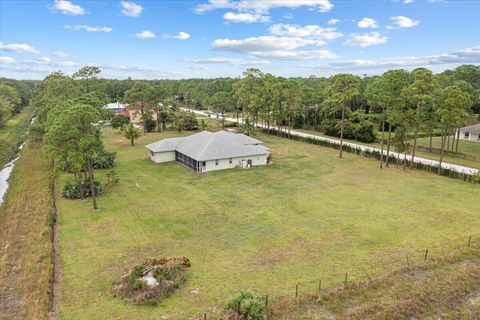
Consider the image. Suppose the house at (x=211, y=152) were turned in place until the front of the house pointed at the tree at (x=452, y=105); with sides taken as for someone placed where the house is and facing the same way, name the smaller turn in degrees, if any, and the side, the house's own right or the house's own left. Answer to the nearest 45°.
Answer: approximately 45° to the house's own right

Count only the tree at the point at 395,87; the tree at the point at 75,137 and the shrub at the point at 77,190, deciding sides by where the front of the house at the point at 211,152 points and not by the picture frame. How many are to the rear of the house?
2

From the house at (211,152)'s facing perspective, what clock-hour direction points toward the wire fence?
The wire fence is roughly at 4 o'clock from the house.

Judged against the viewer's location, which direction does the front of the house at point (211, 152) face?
facing away from the viewer and to the right of the viewer

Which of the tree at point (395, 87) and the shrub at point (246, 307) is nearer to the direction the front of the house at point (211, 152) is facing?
the tree

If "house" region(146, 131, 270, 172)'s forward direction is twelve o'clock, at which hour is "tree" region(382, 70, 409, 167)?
The tree is roughly at 2 o'clock from the house.

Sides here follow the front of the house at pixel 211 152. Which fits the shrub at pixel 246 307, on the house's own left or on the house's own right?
on the house's own right

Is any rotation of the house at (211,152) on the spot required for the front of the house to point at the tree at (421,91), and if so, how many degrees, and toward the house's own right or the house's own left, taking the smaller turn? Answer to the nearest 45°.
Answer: approximately 45° to the house's own right

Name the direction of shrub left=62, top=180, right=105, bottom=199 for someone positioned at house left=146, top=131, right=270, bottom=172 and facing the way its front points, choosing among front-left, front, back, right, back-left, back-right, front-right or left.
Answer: back

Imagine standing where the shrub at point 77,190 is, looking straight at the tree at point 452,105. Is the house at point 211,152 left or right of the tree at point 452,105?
left

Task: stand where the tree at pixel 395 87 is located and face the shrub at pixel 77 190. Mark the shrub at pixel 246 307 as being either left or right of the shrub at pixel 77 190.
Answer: left
